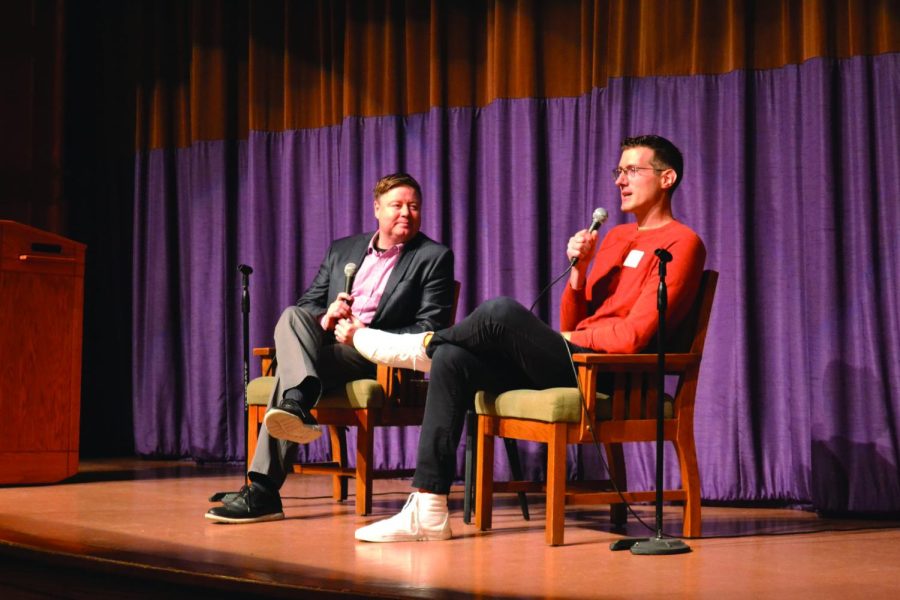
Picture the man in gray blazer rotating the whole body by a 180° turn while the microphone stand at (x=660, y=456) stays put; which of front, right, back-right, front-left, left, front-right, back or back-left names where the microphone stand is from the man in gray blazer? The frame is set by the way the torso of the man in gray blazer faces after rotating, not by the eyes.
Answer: right

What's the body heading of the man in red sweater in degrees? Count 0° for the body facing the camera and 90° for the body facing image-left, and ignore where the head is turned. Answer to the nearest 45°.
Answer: approximately 90°

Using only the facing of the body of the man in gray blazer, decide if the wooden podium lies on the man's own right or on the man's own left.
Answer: on the man's own right

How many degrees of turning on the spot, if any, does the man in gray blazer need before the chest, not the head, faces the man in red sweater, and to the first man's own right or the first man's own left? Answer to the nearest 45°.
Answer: approximately 90° to the first man's own left

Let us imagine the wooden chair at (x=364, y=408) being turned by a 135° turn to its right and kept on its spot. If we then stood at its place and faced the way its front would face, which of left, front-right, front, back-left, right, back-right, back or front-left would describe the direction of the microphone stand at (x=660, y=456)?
back-right

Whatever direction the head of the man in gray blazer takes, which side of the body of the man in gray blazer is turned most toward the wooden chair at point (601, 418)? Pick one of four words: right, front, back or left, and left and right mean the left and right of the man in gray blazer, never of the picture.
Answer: left

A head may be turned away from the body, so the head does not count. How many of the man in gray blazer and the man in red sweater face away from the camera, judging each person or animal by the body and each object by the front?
0

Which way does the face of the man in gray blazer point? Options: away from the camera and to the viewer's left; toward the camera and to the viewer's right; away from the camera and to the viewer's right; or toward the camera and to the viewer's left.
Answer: toward the camera and to the viewer's right

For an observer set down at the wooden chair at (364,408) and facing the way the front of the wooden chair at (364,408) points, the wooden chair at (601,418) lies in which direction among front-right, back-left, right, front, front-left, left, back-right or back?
left
